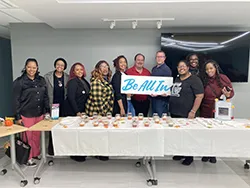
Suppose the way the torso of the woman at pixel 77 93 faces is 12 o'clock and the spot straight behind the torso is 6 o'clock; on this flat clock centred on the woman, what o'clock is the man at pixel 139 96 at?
The man is roughly at 10 o'clock from the woman.

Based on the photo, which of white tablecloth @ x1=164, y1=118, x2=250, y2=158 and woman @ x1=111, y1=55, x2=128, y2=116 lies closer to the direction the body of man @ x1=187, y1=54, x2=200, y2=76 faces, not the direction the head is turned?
the white tablecloth

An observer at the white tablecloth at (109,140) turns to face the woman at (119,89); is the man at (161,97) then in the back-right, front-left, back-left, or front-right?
front-right

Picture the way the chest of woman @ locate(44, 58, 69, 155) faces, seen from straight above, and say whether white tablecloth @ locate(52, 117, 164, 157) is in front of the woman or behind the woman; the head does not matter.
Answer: in front

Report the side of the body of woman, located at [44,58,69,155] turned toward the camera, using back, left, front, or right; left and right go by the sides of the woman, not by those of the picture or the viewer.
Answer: front

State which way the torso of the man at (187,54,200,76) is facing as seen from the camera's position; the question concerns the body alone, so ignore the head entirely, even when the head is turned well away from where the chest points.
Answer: toward the camera

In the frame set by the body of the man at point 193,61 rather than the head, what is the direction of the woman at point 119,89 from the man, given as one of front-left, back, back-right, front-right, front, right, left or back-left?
front-right

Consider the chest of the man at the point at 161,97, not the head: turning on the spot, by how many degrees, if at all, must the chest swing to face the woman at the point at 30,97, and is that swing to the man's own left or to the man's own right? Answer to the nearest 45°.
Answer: approximately 45° to the man's own right

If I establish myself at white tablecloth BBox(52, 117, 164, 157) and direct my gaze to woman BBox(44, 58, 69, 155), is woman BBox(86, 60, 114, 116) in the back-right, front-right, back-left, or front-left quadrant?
front-right

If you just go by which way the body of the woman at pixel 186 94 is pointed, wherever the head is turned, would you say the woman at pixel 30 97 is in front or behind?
in front

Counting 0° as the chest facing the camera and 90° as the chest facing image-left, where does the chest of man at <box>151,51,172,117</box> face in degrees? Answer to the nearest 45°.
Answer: approximately 45°

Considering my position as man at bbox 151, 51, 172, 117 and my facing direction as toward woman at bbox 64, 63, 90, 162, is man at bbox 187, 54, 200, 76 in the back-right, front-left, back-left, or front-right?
back-right

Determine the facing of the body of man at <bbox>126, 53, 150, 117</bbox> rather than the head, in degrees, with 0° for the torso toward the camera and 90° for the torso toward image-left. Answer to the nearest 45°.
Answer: approximately 0°

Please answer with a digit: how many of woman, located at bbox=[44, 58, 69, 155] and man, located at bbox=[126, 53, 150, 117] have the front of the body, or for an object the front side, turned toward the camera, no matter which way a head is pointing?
2
